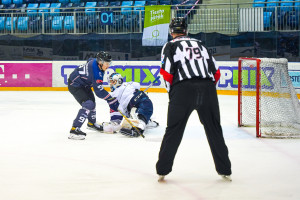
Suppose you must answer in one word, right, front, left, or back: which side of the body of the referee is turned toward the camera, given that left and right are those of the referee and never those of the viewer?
back

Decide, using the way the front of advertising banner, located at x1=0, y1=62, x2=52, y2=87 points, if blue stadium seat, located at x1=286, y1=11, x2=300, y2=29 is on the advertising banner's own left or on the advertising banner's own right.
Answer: on the advertising banner's own left

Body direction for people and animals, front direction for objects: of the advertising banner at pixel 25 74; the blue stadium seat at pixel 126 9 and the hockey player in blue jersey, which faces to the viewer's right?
the hockey player in blue jersey

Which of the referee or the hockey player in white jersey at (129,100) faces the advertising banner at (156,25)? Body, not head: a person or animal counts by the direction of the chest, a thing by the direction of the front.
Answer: the referee

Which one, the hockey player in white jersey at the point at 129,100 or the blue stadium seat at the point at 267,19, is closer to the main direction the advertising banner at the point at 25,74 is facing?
the hockey player in white jersey

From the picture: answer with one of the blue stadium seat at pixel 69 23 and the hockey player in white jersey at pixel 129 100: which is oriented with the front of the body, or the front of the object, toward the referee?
the blue stadium seat

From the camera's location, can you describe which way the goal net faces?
facing to the left of the viewer

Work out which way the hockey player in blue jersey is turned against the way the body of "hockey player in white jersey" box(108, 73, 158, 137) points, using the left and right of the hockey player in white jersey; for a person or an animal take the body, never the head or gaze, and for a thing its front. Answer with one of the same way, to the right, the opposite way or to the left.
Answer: the opposite way

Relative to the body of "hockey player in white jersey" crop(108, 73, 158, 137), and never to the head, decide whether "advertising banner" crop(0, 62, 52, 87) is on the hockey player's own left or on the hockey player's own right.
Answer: on the hockey player's own right

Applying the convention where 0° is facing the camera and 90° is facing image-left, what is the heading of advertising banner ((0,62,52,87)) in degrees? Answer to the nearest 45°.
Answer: approximately 0°

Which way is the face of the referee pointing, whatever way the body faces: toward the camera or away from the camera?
away from the camera
